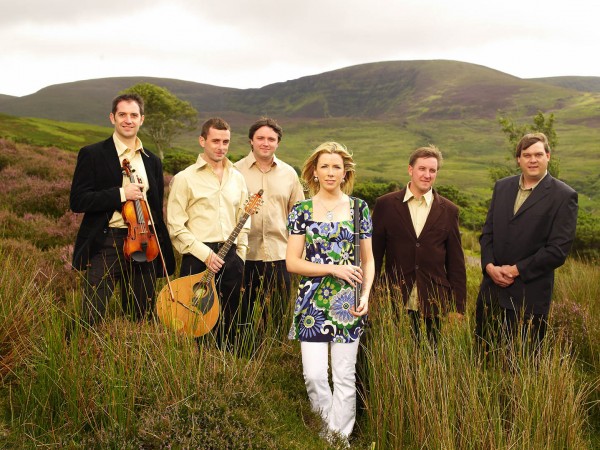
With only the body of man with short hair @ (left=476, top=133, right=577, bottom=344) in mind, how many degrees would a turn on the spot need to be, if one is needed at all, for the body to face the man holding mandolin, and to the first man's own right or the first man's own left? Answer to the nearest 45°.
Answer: approximately 45° to the first man's own right

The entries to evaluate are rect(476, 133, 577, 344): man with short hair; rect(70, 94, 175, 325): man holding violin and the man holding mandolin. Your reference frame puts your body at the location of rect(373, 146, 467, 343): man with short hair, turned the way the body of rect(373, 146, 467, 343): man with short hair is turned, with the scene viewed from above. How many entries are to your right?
2

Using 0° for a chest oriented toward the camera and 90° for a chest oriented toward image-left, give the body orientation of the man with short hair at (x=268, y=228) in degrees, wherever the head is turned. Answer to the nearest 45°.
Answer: approximately 0°

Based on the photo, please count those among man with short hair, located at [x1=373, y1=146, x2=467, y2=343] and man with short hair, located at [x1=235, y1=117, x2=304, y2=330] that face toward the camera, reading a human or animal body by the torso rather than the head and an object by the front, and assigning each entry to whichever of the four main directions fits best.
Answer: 2
